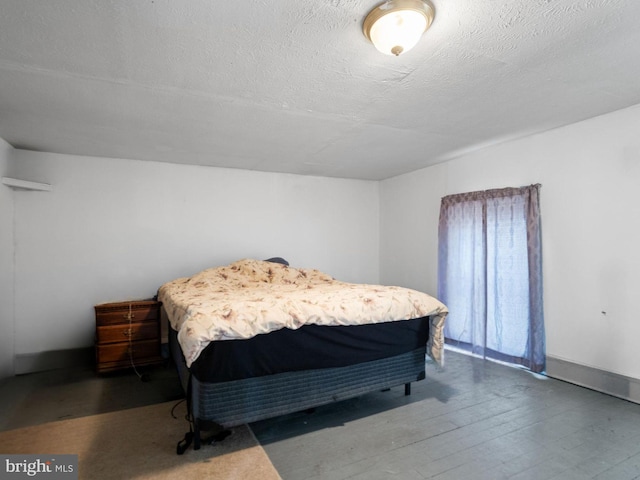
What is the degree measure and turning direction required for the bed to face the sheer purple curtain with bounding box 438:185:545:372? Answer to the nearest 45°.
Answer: approximately 90° to its left

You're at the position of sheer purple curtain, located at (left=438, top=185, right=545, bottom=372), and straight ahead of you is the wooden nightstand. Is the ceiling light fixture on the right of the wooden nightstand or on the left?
left

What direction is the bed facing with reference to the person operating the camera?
facing the viewer and to the right of the viewer

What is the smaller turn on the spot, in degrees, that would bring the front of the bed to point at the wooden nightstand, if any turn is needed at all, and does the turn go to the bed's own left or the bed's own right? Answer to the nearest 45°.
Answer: approximately 180°
